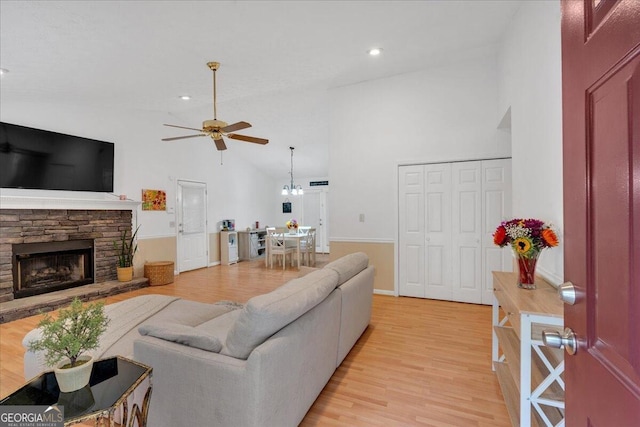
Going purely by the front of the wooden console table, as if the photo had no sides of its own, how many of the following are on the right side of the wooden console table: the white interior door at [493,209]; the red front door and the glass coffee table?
1

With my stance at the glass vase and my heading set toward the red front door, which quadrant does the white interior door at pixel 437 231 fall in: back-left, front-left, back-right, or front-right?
back-right

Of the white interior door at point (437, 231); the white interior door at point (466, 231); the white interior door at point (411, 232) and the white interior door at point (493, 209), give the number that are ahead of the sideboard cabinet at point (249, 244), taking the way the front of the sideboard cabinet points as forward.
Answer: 4

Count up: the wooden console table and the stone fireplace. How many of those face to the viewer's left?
1

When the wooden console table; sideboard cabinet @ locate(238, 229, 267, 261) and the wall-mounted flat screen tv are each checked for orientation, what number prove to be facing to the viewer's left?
1

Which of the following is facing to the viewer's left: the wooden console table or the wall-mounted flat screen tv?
the wooden console table

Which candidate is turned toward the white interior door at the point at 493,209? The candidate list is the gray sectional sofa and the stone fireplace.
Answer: the stone fireplace

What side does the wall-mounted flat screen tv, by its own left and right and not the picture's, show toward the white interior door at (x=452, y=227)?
front

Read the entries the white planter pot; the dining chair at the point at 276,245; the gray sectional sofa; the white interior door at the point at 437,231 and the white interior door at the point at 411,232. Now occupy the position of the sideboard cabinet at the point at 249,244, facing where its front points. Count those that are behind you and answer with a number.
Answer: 0

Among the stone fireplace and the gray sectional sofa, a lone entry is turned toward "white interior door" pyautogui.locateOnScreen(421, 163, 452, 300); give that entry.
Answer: the stone fireplace

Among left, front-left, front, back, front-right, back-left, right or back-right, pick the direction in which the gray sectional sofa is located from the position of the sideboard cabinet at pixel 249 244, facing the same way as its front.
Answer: front-right

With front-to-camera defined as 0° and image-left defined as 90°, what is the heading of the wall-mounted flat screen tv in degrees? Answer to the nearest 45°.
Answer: approximately 315°

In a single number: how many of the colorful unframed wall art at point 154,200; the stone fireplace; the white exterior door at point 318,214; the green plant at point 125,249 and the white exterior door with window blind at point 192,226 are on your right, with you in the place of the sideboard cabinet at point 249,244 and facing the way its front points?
4

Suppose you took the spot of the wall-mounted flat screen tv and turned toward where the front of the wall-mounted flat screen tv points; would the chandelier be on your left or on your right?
on your left

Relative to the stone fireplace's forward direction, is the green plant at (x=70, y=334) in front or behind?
in front

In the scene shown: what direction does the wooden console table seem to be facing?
to the viewer's left

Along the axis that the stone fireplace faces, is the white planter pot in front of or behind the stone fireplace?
in front

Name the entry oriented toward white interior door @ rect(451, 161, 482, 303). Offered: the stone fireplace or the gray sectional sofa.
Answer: the stone fireplace

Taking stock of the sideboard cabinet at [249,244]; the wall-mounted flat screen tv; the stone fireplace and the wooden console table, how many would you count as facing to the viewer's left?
1

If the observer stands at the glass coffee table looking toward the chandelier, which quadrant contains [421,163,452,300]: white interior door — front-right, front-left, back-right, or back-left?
front-right

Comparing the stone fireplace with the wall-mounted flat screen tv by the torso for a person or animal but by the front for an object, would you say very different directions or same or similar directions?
same or similar directions

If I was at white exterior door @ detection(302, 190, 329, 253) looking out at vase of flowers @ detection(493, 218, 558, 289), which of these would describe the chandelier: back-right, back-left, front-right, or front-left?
front-right
